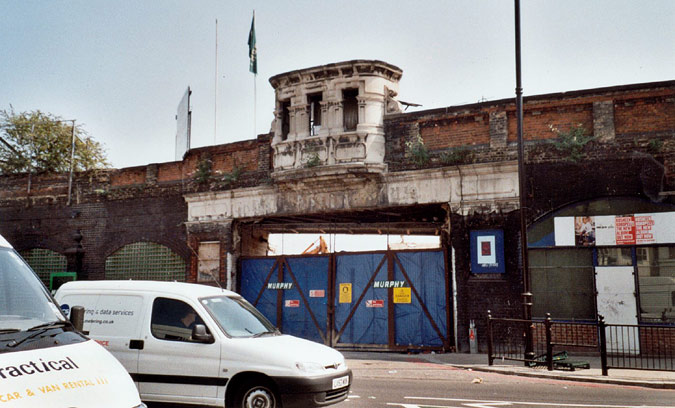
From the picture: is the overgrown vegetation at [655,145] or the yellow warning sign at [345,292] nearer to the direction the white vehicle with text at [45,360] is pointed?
the overgrown vegetation

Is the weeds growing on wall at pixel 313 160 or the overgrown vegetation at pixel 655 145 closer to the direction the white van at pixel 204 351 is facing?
the overgrown vegetation

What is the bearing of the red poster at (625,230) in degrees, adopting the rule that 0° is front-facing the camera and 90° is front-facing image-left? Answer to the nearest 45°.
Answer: approximately 0°

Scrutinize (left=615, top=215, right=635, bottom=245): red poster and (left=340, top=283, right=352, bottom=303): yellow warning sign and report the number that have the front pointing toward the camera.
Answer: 2

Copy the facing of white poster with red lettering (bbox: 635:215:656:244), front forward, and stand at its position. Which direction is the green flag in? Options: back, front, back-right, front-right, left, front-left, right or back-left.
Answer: right

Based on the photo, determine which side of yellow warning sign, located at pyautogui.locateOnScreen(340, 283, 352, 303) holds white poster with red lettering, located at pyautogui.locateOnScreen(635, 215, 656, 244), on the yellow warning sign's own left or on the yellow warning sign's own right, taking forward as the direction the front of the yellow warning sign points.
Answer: on the yellow warning sign's own left

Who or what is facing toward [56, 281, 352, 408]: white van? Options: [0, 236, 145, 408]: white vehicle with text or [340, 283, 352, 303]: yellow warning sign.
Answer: the yellow warning sign

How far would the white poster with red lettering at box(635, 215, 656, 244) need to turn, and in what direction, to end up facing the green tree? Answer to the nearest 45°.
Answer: approximately 90° to its right

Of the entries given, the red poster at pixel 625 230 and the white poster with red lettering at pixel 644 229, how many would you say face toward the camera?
2

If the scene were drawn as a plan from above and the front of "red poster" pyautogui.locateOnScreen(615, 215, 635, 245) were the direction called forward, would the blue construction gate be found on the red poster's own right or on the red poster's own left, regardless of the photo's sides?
on the red poster's own right

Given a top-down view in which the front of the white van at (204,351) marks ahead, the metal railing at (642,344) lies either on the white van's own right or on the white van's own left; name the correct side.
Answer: on the white van's own left

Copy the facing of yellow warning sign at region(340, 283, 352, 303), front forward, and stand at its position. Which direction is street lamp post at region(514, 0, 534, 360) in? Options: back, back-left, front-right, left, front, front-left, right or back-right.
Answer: front-left

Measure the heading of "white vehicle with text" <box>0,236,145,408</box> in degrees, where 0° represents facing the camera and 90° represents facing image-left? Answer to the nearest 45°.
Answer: approximately 315°

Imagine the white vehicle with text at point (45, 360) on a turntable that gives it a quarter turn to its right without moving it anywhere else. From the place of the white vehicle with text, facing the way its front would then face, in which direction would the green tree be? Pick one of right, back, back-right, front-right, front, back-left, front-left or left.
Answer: back-right

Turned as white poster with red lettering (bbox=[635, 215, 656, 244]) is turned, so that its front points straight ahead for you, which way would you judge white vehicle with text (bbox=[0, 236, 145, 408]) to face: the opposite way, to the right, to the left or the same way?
to the left

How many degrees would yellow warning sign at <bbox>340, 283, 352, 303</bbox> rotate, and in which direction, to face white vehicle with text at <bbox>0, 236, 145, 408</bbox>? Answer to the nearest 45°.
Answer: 0° — it already faces it

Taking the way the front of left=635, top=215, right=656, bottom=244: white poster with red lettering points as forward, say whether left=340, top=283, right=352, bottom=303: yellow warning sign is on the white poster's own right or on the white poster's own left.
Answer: on the white poster's own right
